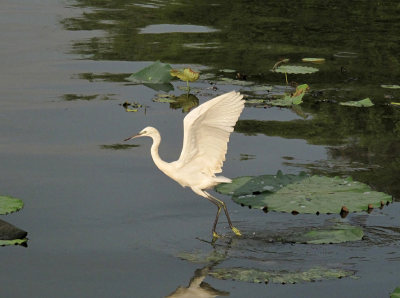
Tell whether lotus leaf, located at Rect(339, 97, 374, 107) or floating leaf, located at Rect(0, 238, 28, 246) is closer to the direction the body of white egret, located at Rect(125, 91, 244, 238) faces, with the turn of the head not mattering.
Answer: the floating leaf

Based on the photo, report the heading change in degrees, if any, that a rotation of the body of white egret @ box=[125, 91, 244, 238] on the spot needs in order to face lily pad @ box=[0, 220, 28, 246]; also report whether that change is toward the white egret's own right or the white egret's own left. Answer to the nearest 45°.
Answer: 0° — it already faces it

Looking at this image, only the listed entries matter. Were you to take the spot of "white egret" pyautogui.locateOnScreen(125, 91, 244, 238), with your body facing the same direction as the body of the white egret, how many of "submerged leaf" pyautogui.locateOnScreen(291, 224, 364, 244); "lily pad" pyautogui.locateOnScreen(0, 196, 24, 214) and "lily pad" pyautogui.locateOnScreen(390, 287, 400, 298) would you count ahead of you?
1

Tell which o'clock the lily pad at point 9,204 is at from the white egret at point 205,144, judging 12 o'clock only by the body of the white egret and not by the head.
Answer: The lily pad is roughly at 12 o'clock from the white egret.

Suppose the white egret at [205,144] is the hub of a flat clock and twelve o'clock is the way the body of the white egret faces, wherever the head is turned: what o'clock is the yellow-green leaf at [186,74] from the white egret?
The yellow-green leaf is roughly at 3 o'clock from the white egret.

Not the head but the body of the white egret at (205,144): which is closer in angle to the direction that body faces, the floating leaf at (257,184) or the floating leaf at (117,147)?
the floating leaf at (117,147)

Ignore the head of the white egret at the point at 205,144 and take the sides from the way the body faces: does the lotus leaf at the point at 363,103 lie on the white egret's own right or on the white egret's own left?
on the white egret's own right

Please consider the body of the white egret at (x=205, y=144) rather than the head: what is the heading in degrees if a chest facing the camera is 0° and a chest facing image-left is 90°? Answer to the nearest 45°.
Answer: approximately 90°

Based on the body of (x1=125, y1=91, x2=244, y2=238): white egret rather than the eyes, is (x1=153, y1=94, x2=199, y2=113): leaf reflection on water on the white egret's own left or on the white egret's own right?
on the white egret's own right

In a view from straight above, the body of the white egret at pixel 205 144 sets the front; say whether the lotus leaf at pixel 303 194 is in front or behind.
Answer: behind

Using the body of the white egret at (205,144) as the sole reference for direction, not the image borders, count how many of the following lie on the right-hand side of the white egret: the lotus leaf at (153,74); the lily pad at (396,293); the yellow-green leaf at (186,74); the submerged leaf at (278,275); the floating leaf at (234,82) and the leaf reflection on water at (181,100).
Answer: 4

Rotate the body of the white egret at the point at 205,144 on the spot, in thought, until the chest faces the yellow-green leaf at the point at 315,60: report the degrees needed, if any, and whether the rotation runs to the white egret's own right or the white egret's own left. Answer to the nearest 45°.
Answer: approximately 90° to the white egret's own right

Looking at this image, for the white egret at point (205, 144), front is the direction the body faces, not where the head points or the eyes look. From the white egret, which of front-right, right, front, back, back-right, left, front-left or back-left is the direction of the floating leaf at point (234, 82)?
right

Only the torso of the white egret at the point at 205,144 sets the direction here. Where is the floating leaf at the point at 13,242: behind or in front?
in front
